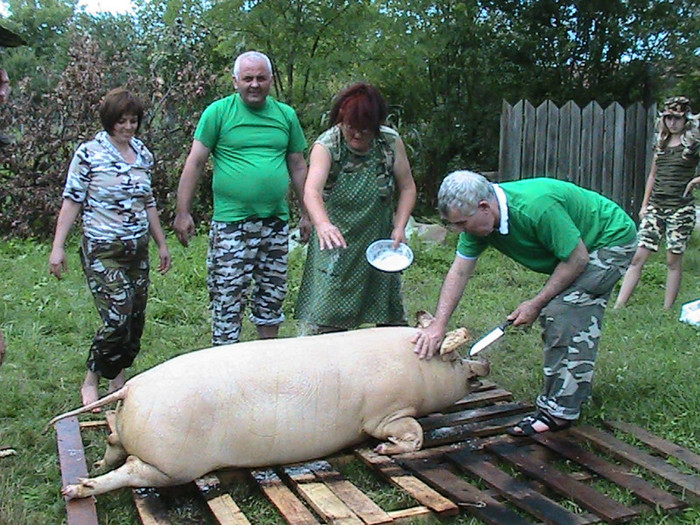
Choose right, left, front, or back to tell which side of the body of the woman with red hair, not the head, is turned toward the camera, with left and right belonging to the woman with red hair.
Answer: front

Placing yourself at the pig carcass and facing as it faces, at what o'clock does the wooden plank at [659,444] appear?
The wooden plank is roughly at 12 o'clock from the pig carcass.

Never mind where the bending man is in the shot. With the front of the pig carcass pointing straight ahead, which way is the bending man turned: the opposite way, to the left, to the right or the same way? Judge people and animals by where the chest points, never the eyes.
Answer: the opposite way

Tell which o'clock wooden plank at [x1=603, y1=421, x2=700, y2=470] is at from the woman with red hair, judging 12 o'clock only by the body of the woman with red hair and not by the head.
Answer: The wooden plank is roughly at 10 o'clock from the woman with red hair.

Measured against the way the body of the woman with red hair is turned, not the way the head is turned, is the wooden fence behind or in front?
behind

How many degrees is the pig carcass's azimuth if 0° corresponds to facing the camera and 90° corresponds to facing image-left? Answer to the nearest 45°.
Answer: approximately 270°

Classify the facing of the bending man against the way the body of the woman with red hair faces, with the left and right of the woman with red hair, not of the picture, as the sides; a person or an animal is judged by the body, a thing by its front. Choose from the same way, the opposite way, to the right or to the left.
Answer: to the right

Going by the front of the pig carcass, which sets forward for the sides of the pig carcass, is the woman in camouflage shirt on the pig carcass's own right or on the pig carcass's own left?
on the pig carcass's own left

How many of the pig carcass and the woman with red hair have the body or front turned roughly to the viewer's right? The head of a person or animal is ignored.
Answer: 1

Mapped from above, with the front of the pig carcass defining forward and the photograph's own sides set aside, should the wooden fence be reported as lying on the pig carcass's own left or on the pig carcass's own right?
on the pig carcass's own left

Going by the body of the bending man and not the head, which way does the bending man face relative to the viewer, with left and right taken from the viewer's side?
facing to the left of the viewer

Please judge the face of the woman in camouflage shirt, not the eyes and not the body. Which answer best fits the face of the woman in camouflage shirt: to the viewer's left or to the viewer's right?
to the viewer's right

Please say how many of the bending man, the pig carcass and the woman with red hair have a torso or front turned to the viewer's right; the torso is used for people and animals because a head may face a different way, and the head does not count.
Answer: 1

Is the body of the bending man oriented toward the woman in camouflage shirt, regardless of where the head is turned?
yes
